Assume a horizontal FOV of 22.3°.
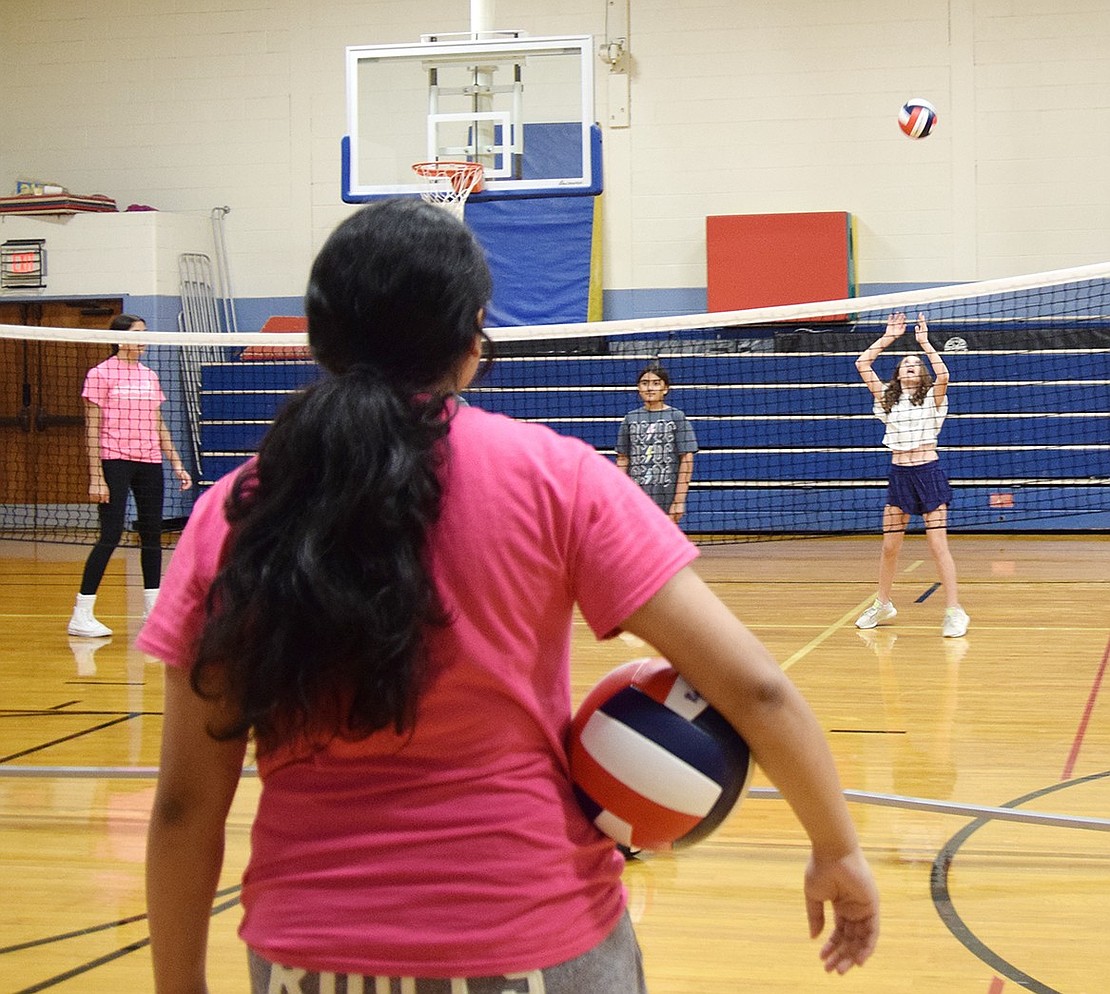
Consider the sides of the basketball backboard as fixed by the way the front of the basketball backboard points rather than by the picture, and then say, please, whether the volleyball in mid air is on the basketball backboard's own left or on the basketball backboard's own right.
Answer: on the basketball backboard's own left

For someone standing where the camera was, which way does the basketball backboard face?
facing the viewer

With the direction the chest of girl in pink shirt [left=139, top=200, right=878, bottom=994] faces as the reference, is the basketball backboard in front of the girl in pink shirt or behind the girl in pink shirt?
in front

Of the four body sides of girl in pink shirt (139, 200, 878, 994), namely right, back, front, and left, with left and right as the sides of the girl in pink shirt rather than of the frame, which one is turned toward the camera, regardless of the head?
back

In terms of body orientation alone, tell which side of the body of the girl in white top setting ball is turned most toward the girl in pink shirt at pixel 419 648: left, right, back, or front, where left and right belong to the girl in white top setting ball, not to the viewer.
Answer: front

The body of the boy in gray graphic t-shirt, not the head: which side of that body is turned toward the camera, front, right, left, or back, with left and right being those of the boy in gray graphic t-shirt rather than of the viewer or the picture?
front

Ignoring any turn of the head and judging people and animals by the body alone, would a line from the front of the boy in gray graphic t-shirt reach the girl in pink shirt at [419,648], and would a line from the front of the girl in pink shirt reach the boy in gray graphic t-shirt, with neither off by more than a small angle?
yes

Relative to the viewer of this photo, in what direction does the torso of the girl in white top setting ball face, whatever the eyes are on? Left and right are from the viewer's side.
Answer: facing the viewer

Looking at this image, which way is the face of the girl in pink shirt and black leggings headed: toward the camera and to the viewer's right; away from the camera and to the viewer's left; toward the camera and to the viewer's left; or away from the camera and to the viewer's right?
toward the camera and to the viewer's right

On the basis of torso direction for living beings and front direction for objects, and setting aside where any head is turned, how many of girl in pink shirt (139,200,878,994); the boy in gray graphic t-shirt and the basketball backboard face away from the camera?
1

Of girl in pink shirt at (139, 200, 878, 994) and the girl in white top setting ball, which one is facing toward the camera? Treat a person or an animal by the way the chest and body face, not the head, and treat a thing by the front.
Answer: the girl in white top setting ball

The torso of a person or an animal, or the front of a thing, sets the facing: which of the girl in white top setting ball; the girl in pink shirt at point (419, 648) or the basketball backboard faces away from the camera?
the girl in pink shirt
